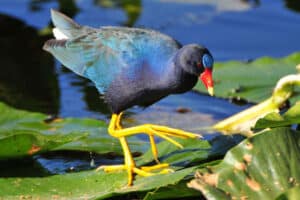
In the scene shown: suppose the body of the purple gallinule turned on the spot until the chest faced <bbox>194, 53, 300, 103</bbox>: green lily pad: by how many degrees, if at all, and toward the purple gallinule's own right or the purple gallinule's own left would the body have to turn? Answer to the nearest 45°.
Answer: approximately 45° to the purple gallinule's own left

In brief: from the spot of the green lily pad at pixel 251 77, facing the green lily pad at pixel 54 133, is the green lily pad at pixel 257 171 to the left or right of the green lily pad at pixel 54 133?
left

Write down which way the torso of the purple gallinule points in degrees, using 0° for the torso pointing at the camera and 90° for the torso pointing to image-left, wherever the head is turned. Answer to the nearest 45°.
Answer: approximately 270°
